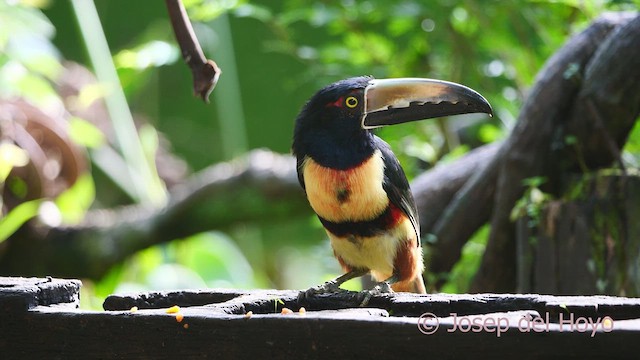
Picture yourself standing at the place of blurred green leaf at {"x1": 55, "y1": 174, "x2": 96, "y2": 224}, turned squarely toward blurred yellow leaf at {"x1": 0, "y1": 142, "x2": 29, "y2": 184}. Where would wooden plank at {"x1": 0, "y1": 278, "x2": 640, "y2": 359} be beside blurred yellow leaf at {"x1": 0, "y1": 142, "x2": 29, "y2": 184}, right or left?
left

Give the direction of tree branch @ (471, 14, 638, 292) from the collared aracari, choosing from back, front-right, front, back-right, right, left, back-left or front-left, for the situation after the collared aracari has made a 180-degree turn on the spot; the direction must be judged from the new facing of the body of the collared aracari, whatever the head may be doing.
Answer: front

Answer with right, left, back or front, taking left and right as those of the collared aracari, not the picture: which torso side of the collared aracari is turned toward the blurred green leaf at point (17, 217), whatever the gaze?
right

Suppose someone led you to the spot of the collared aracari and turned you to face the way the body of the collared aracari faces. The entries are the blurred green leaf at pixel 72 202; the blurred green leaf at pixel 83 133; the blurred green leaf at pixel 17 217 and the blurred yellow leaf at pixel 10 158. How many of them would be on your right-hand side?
4

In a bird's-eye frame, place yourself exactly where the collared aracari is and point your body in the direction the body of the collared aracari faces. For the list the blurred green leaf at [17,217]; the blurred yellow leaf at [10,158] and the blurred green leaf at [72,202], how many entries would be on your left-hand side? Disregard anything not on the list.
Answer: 0

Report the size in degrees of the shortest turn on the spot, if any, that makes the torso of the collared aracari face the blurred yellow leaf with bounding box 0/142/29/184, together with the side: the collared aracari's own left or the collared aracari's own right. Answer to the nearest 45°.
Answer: approximately 90° to the collared aracari's own right

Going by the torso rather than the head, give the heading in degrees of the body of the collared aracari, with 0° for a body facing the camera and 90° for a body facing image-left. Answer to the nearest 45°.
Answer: approximately 45°

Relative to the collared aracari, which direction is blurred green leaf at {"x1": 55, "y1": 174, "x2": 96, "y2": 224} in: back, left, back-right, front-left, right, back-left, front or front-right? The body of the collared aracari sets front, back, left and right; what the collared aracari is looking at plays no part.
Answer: right

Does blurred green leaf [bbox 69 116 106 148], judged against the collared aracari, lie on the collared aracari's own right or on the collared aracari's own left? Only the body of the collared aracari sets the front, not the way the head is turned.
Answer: on the collared aracari's own right
